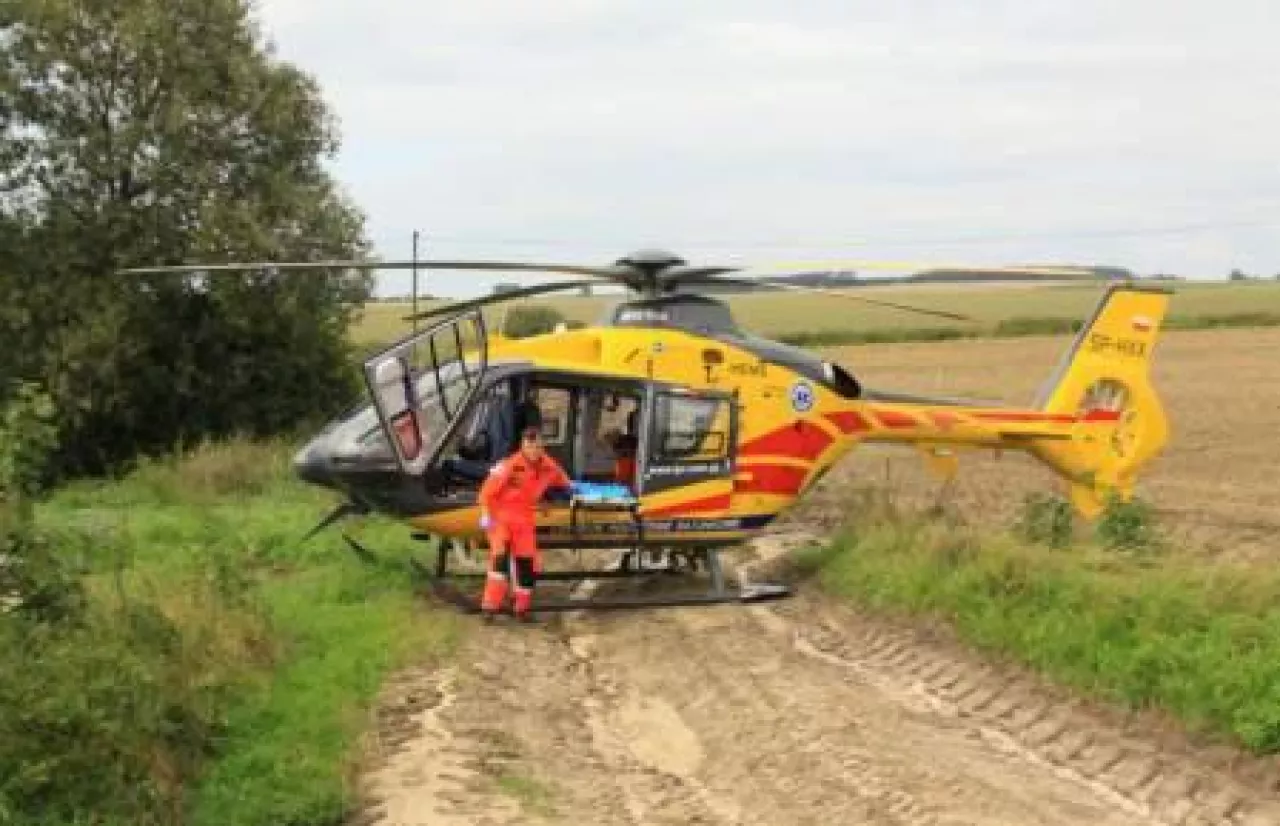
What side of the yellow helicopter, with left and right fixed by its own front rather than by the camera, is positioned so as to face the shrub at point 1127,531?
back

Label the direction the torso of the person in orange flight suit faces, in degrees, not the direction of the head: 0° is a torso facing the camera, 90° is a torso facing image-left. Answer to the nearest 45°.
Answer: approximately 0°

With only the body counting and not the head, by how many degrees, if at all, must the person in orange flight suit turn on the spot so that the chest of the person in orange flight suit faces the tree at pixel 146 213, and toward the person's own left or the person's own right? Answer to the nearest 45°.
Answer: approximately 135° to the person's own right

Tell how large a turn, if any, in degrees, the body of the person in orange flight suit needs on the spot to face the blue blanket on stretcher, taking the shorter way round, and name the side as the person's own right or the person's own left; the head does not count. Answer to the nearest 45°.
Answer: approximately 135° to the person's own left

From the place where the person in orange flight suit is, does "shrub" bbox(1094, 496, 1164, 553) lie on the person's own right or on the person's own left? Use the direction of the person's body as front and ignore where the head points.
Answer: on the person's own left

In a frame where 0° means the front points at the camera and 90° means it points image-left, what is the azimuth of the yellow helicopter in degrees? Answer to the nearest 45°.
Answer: approximately 90°

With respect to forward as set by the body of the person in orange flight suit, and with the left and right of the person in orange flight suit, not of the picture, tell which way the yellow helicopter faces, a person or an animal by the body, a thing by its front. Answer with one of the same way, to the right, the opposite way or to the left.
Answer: to the right

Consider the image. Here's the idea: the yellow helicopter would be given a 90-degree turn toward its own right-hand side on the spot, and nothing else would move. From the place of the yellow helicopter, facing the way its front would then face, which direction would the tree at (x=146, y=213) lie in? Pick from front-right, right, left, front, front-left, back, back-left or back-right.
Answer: front-left

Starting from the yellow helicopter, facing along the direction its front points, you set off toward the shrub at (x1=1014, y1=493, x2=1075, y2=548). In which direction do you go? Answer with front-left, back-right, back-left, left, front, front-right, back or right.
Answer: back

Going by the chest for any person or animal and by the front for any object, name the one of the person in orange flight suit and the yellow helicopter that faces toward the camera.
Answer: the person in orange flight suit

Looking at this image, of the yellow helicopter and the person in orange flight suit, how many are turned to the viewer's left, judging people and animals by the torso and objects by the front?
1
